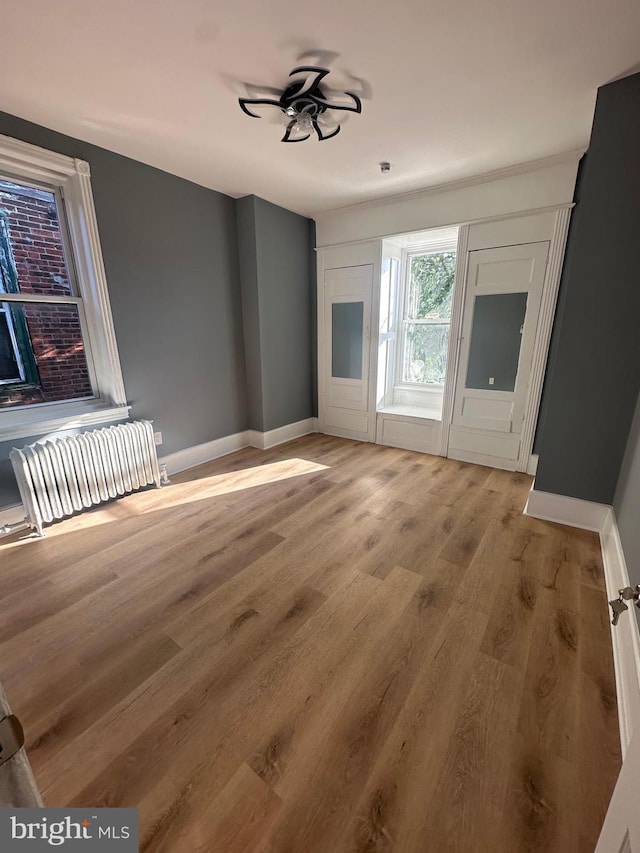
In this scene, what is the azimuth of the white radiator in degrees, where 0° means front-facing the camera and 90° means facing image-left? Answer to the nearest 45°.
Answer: approximately 315°

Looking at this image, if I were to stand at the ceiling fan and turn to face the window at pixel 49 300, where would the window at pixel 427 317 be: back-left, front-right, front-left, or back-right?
back-right

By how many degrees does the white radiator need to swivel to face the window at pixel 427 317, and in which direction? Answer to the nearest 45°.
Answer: approximately 45° to its left
